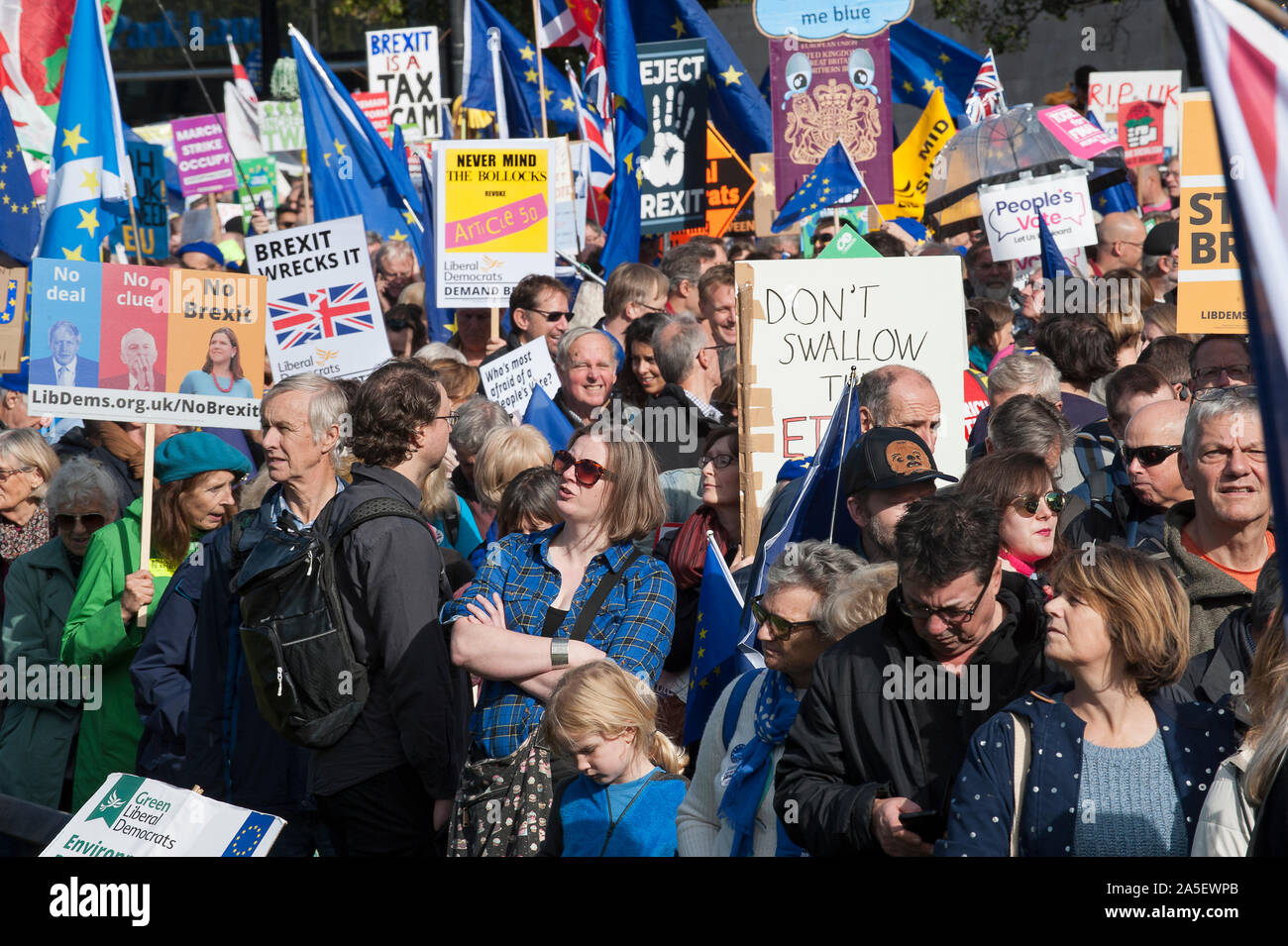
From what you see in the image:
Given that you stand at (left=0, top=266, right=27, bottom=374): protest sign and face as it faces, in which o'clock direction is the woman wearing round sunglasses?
The woman wearing round sunglasses is roughly at 11 o'clock from the protest sign.

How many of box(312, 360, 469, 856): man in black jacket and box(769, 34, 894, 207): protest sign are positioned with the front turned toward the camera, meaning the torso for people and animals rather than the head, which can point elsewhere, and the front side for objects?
1

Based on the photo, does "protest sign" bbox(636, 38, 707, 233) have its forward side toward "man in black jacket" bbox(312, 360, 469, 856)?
yes

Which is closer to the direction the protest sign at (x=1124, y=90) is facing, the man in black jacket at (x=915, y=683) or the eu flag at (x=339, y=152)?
the man in black jacket

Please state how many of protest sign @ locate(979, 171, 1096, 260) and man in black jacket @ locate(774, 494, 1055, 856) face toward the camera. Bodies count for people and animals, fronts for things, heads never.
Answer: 2

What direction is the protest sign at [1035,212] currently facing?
toward the camera

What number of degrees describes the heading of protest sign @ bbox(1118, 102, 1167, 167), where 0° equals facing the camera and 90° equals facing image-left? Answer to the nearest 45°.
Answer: approximately 0°

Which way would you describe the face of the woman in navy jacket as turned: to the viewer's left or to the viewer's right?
to the viewer's left

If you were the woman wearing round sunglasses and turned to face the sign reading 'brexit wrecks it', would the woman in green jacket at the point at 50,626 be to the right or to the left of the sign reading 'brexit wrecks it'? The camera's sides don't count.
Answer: left

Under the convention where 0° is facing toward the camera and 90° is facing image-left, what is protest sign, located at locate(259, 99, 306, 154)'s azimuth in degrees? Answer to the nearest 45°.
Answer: approximately 0°

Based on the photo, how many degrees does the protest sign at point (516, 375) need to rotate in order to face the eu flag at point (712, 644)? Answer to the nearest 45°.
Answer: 0° — it already faces it

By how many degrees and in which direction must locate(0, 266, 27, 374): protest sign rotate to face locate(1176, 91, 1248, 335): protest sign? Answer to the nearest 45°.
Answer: approximately 45° to its left

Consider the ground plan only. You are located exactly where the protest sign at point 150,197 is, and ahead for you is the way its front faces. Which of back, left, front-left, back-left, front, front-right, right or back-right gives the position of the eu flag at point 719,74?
left

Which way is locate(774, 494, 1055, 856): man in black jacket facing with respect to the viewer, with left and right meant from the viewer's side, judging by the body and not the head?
facing the viewer

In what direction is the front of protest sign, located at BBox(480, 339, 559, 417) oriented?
toward the camera

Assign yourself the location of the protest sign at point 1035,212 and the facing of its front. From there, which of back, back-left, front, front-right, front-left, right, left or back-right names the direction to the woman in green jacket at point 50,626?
front-right

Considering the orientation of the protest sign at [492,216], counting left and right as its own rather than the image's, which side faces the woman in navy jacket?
front

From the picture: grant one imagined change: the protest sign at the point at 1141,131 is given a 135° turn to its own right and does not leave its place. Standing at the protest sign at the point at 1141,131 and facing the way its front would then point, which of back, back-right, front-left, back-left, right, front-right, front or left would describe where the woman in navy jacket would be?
back-left
